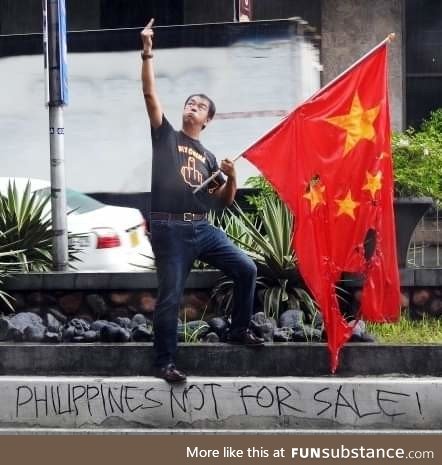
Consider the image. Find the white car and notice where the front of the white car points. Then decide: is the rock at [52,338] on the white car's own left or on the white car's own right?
on the white car's own left

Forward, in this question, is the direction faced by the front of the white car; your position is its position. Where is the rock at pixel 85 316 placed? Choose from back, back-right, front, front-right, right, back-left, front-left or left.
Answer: back-left

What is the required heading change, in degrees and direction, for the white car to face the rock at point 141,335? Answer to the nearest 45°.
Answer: approximately 135° to its left

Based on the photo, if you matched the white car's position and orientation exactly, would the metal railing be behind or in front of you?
behind

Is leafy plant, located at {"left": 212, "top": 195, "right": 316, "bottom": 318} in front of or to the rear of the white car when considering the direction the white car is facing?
to the rear

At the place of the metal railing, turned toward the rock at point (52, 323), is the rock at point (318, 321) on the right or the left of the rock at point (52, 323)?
left

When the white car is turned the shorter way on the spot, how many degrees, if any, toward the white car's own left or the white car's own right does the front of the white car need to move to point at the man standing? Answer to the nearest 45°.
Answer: approximately 135° to the white car's own left

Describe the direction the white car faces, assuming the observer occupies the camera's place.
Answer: facing away from the viewer and to the left of the viewer

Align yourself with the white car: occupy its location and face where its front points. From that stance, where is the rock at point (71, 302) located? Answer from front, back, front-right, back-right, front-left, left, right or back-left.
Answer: back-left

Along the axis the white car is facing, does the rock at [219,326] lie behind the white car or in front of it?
behind

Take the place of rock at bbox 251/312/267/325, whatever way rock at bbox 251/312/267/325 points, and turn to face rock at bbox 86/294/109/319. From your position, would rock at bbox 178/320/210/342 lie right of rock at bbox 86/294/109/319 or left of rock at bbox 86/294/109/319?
left

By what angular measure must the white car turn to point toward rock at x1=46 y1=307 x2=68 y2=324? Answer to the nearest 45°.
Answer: approximately 135° to its left

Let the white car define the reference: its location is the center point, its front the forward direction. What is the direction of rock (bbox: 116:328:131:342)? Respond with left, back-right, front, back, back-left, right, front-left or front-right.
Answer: back-left

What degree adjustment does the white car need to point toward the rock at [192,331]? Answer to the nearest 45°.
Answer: approximately 135° to its left

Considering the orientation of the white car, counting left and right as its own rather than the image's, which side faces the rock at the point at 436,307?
back
